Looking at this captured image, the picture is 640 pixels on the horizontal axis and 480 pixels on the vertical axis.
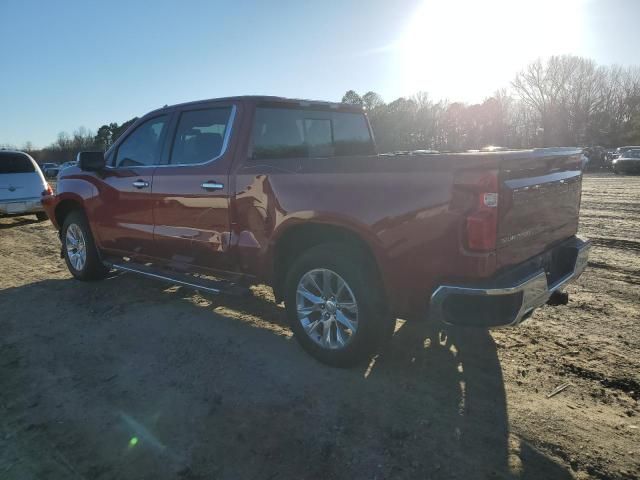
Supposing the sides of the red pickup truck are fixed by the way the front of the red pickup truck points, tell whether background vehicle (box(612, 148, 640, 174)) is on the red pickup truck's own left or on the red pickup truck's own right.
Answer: on the red pickup truck's own right

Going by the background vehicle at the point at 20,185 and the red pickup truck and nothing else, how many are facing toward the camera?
0

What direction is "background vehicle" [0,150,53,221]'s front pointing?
away from the camera

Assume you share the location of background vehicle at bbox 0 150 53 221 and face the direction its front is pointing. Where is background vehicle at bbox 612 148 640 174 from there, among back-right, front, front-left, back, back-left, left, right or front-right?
right

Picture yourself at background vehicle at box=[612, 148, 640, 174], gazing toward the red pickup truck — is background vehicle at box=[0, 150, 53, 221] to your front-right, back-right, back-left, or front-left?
front-right

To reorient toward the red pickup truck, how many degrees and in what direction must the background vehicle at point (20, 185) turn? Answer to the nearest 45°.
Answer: approximately 180°

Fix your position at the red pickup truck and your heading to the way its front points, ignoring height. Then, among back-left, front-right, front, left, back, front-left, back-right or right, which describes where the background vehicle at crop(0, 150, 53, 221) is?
front

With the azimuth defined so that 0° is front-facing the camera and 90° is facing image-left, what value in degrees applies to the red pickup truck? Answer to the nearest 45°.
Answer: approximately 135°
